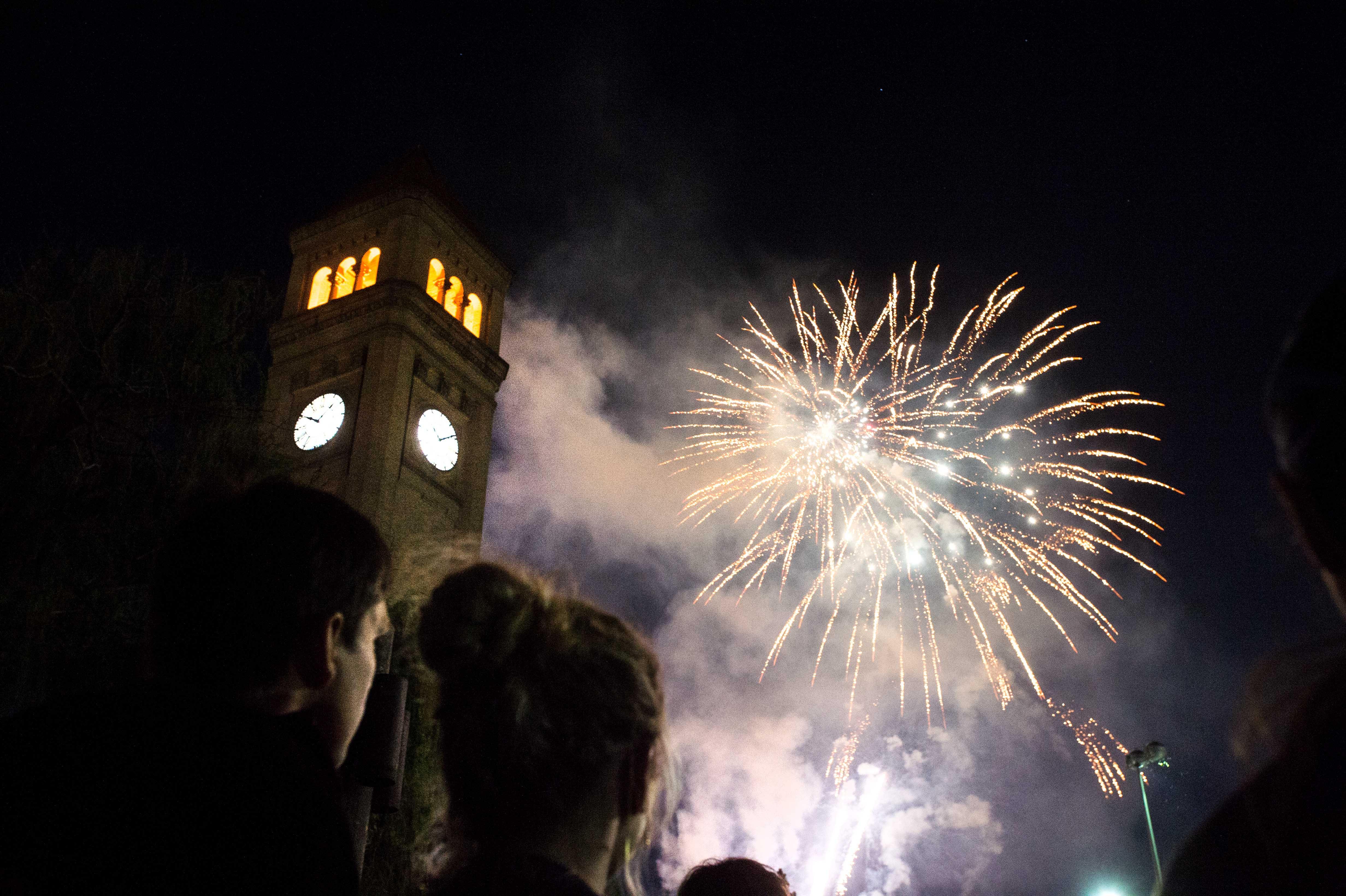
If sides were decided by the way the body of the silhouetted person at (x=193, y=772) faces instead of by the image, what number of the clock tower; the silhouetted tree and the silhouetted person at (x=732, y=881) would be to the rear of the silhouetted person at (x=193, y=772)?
0

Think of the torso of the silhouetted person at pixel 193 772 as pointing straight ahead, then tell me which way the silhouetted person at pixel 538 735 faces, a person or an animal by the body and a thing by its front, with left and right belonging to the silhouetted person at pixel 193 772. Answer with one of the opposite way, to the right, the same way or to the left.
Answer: the same way

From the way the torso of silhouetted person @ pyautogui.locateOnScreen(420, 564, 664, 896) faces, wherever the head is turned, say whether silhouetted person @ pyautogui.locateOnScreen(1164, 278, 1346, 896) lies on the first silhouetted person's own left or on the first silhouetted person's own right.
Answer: on the first silhouetted person's own right

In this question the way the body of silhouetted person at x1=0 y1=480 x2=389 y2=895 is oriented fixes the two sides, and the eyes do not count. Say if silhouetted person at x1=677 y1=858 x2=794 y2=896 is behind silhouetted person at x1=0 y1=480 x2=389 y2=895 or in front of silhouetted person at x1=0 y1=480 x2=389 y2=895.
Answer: in front

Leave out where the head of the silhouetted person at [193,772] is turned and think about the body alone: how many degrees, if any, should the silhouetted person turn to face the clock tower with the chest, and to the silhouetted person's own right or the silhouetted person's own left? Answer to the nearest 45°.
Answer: approximately 45° to the silhouetted person's own left

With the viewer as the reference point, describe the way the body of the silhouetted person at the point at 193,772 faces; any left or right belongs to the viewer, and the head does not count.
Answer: facing away from the viewer and to the right of the viewer

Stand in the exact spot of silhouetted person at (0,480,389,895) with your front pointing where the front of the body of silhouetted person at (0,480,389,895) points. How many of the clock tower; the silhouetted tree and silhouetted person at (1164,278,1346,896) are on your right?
1

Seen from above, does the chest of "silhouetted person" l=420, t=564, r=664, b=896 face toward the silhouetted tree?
no

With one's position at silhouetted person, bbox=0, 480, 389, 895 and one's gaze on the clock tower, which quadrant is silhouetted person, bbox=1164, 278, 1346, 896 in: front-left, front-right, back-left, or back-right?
back-right

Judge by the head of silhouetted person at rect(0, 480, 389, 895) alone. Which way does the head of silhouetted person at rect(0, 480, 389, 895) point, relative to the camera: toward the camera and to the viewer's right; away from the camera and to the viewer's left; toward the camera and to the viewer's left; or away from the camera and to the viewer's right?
away from the camera and to the viewer's right

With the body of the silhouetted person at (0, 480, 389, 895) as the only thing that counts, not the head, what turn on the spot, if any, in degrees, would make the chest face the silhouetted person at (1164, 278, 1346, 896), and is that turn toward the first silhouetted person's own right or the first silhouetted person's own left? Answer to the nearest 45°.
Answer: approximately 90° to the first silhouetted person's own right

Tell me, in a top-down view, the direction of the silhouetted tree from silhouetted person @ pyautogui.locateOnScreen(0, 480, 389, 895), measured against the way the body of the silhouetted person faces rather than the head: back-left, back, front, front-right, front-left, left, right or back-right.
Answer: front-left

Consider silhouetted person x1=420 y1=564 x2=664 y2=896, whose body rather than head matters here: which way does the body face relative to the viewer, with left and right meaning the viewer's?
facing away from the viewer and to the right of the viewer

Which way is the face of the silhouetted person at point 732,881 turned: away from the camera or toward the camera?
away from the camera

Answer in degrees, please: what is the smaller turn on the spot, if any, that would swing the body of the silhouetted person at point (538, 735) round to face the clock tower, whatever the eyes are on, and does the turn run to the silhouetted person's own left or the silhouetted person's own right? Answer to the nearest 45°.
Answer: approximately 45° to the silhouetted person's own left
